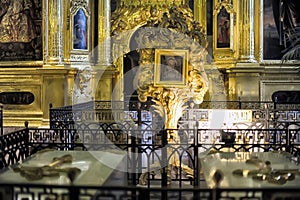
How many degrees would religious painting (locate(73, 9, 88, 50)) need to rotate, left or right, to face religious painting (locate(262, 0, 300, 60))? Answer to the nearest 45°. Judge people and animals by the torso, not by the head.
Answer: approximately 90° to its left

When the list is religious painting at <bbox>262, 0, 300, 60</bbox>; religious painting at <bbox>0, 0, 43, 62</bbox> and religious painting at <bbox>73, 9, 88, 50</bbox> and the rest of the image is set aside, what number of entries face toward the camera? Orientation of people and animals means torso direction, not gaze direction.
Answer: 3

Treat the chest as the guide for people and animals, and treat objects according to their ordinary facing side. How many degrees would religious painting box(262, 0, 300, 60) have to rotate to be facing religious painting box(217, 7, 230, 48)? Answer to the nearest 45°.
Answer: approximately 90° to its right

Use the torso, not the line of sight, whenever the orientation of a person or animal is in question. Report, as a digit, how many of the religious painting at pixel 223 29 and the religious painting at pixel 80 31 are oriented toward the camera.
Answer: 2

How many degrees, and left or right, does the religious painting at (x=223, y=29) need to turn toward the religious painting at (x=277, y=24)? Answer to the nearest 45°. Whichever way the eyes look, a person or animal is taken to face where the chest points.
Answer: approximately 90° to its left

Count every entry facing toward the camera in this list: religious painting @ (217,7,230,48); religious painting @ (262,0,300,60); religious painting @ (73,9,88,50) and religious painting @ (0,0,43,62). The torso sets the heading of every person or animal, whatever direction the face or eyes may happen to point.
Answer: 4

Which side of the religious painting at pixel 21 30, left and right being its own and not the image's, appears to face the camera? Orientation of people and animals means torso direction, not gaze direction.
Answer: front

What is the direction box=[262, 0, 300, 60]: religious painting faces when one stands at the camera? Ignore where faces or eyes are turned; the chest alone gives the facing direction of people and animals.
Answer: facing the viewer

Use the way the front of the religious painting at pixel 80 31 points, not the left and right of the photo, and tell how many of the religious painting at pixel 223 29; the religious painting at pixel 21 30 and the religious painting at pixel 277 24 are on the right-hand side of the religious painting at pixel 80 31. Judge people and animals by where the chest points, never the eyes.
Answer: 1

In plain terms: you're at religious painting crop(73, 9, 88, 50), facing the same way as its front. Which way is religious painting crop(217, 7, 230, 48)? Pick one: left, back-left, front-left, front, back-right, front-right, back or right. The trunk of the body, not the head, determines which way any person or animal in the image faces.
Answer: left

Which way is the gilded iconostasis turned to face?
toward the camera

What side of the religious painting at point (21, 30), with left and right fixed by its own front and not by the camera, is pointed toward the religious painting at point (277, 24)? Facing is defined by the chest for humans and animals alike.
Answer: left

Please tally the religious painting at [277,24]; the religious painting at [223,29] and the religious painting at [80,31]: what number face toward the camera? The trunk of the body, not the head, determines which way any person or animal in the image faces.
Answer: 3
